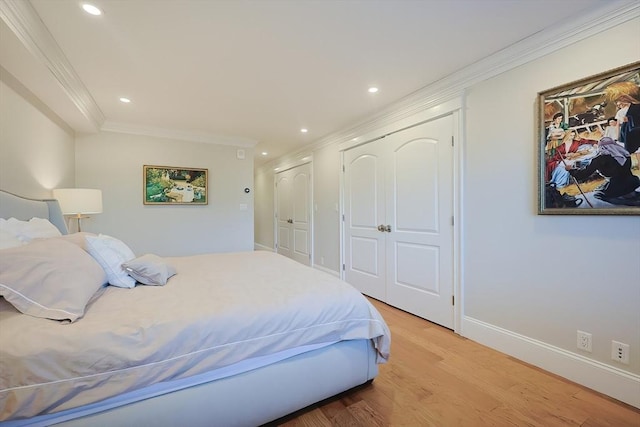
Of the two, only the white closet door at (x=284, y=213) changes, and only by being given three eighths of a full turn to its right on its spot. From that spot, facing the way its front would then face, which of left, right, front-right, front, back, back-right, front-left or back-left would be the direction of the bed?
back

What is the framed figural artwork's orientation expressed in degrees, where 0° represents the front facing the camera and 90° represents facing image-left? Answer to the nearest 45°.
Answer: approximately 45°

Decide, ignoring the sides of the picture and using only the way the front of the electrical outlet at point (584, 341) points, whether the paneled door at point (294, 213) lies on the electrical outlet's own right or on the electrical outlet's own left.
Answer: on the electrical outlet's own right

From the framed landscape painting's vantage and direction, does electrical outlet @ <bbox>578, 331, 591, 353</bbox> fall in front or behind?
in front

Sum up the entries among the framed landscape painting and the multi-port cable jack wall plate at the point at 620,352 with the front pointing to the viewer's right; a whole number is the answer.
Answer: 0

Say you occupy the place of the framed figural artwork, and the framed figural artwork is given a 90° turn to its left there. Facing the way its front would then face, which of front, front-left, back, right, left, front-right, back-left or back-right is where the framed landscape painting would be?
back-right

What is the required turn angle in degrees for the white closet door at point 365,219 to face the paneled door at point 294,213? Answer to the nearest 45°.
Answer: approximately 90° to its right

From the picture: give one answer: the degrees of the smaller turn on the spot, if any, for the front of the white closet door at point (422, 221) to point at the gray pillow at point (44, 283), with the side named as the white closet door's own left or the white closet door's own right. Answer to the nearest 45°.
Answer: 0° — it already faces it

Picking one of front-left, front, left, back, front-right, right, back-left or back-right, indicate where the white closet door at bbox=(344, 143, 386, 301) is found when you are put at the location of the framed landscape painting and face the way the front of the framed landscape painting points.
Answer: front-left

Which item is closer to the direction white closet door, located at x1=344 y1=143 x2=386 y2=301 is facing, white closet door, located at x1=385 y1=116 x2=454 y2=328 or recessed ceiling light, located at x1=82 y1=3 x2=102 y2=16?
the recessed ceiling light

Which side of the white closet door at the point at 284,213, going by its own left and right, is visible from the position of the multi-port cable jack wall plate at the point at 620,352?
left

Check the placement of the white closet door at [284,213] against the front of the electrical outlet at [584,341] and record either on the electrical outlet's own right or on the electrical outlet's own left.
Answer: on the electrical outlet's own right

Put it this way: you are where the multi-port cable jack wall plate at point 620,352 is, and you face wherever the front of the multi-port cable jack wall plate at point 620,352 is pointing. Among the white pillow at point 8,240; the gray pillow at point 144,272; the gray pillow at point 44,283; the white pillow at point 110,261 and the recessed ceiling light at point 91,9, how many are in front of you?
5

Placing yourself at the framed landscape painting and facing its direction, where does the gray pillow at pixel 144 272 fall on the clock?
The gray pillow is roughly at 12 o'clock from the framed landscape painting.

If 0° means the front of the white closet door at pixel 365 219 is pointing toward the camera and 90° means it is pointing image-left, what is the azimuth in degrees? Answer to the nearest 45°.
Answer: approximately 45°

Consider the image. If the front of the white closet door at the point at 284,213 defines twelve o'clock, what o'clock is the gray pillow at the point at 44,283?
The gray pillow is roughly at 11 o'clock from the white closet door.

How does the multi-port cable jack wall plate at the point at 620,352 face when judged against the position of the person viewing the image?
facing the viewer and to the left of the viewer

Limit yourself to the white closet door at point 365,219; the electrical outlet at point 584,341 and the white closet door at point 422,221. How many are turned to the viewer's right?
0

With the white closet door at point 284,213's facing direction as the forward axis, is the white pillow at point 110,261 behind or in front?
in front

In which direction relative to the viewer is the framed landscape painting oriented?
toward the camera

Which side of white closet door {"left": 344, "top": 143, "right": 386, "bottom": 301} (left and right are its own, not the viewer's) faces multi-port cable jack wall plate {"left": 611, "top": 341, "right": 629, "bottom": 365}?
left
